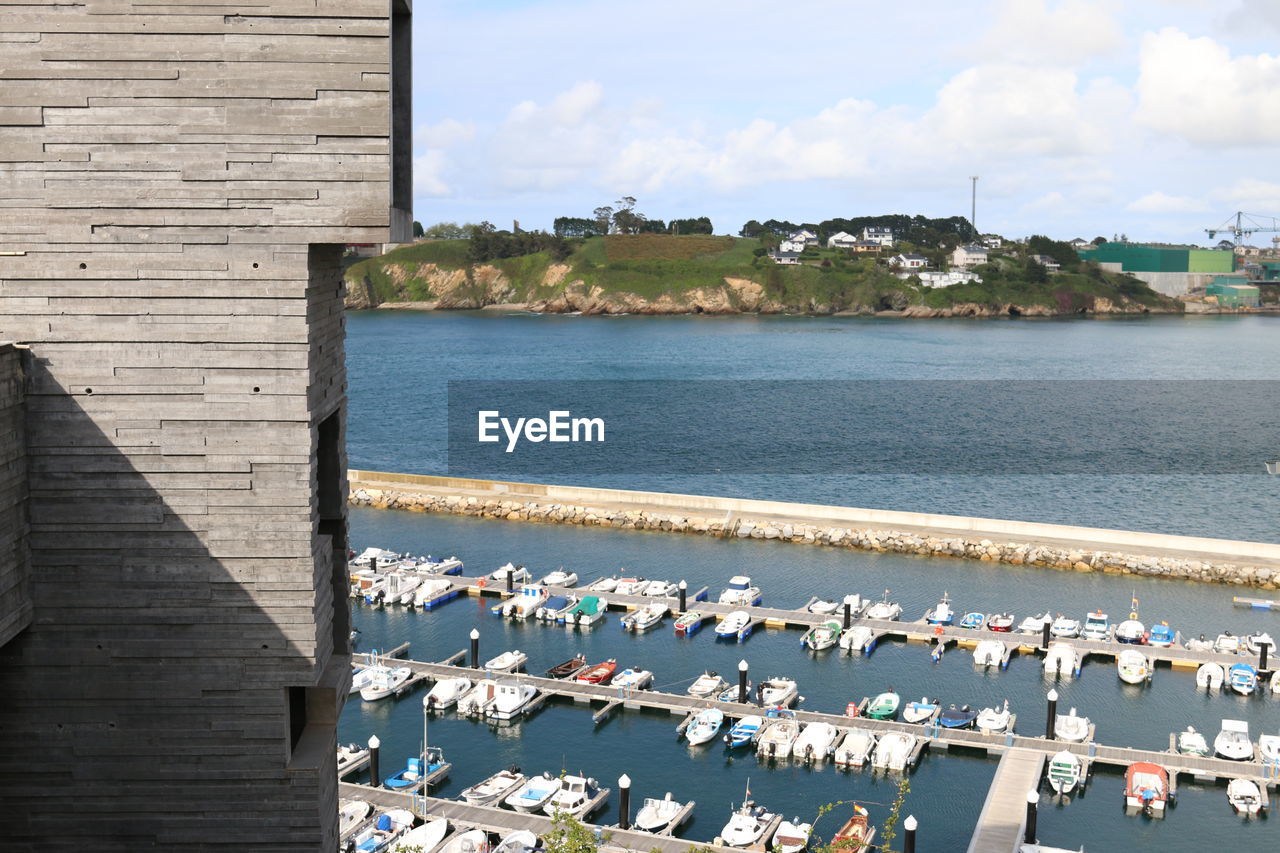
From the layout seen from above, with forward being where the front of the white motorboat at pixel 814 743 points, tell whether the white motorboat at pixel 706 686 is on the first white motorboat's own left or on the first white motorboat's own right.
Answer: on the first white motorboat's own left

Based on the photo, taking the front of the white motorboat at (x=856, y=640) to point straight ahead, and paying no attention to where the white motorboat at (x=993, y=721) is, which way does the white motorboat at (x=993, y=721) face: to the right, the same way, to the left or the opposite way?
the opposite way

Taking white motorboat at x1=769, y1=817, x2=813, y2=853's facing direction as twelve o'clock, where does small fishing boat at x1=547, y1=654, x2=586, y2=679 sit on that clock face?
The small fishing boat is roughly at 5 o'clock from the white motorboat.

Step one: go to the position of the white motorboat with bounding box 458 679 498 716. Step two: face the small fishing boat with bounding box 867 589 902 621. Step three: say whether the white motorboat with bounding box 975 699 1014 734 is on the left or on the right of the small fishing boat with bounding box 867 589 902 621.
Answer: right
